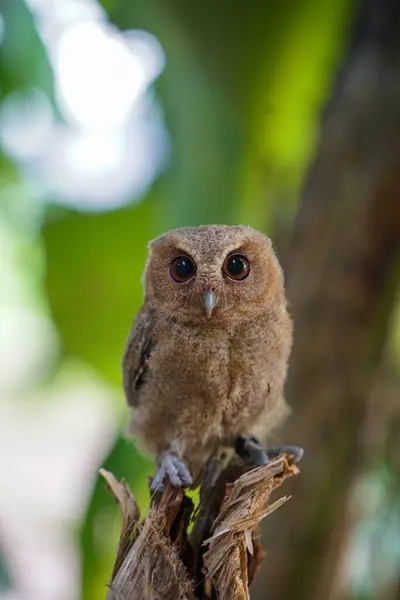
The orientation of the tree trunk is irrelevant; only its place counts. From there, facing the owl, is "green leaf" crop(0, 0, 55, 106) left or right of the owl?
right

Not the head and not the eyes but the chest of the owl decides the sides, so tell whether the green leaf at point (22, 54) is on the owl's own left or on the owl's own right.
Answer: on the owl's own right

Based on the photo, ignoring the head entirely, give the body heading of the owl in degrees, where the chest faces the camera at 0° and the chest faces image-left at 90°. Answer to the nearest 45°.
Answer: approximately 0°

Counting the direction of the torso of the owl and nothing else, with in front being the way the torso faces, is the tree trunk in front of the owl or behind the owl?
behind
